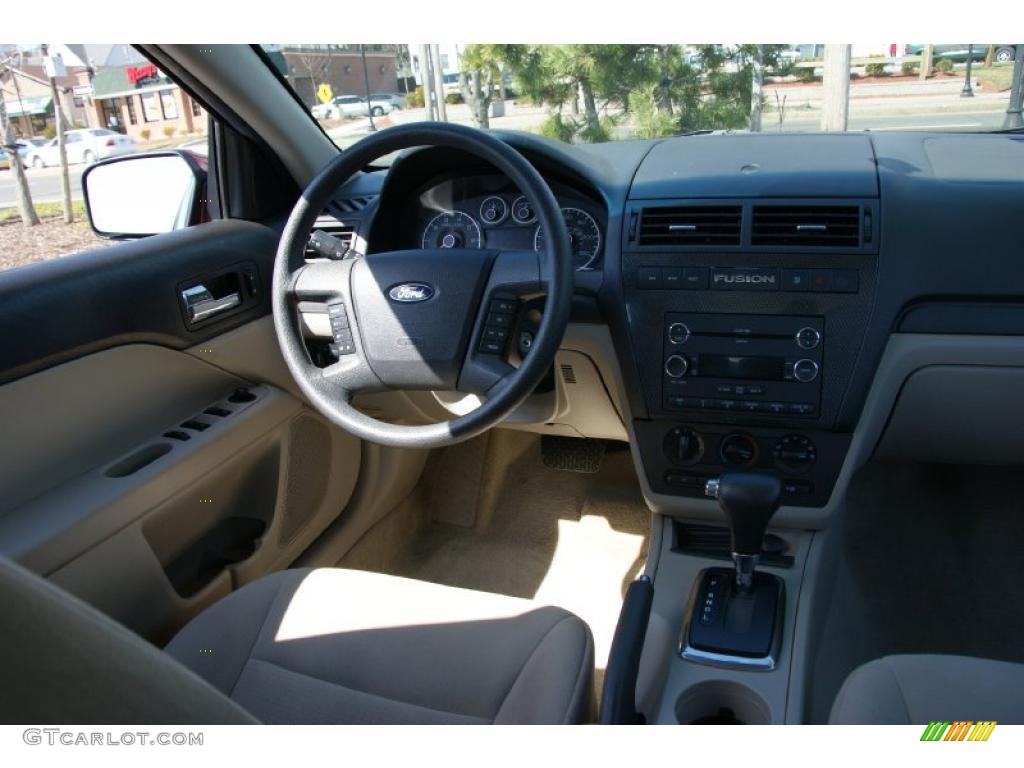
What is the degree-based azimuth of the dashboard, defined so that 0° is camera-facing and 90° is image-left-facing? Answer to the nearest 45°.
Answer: approximately 0°

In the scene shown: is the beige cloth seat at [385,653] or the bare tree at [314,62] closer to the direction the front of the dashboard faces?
the beige cloth seat

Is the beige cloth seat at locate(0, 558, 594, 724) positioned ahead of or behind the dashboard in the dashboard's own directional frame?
ahead

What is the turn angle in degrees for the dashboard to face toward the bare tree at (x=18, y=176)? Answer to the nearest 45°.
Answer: approximately 90° to its right
